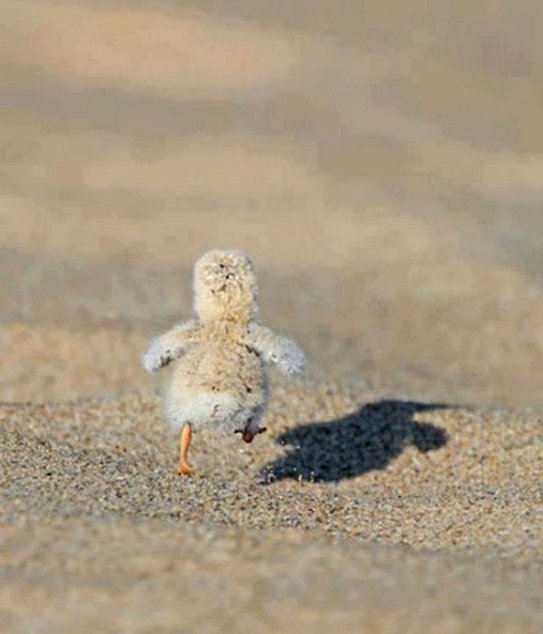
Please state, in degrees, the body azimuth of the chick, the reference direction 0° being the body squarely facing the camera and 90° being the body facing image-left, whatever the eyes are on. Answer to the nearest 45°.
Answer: approximately 180°
